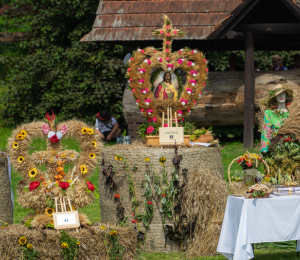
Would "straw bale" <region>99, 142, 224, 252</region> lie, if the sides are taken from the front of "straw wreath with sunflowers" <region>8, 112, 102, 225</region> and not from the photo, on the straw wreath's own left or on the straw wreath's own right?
on the straw wreath's own left

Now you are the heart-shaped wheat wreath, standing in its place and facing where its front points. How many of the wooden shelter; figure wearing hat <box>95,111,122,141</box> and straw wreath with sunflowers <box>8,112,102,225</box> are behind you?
2

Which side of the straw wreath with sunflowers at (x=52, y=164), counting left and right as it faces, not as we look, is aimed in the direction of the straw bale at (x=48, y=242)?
front

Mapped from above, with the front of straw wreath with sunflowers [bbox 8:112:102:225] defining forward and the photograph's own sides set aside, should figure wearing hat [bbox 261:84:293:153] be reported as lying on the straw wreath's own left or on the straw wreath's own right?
on the straw wreath's own left

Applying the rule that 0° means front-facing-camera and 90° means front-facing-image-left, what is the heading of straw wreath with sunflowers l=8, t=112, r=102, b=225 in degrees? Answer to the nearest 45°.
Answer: approximately 0°

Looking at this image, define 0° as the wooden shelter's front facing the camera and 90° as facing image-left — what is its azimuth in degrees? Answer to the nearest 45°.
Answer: approximately 315°

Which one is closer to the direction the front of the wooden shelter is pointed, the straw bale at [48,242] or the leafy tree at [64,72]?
the straw bale

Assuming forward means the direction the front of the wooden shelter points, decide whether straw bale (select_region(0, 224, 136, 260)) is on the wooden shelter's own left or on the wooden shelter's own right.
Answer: on the wooden shelter's own right

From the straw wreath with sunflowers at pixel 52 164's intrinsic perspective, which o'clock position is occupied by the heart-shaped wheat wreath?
The heart-shaped wheat wreath is roughly at 8 o'clock from the straw wreath with sunflowers.

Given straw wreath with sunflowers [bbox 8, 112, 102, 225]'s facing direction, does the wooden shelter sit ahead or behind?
behind

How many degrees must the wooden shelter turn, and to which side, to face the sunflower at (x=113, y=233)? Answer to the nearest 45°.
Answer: approximately 45° to its right
